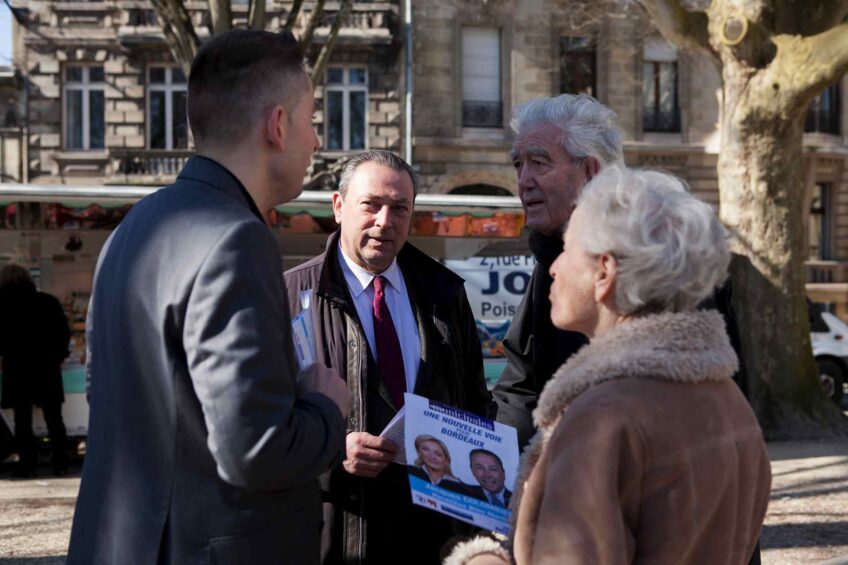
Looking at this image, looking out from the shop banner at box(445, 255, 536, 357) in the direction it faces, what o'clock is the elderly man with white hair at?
The elderly man with white hair is roughly at 12 o'clock from the shop banner.

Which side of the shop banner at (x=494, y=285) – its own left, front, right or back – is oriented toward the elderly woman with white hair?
front

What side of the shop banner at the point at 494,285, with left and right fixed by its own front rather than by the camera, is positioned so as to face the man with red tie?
front

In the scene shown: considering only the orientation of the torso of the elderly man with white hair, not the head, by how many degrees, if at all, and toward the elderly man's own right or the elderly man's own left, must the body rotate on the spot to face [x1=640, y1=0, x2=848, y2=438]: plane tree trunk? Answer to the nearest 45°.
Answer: approximately 135° to the elderly man's own right

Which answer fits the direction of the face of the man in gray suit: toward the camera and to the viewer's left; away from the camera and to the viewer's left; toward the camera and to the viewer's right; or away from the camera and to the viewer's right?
away from the camera and to the viewer's right

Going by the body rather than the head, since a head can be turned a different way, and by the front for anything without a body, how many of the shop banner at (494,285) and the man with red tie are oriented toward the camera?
2

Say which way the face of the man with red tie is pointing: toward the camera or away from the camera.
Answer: toward the camera

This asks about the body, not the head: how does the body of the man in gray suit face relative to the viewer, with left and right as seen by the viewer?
facing away from the viewer and to the right of the viewer

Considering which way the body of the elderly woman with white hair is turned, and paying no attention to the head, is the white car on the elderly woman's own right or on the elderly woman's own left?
on the elderly woman's own right

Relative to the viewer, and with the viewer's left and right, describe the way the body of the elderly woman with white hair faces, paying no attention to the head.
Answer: facing away from the viewer and to the left of the viewer

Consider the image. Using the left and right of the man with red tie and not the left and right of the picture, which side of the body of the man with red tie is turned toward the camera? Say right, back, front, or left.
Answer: front

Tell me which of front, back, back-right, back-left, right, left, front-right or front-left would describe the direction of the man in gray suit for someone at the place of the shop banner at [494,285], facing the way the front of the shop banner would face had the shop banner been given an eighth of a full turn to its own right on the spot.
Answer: front-left

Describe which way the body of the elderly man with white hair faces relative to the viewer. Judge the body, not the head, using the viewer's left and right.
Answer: facing the viewer and to the left of the viewer

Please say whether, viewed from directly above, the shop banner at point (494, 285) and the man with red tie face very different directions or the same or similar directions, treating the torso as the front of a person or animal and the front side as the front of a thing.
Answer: same or similar directions

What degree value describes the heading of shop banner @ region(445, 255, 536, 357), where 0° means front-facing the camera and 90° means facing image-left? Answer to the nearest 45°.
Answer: approximately 0°
